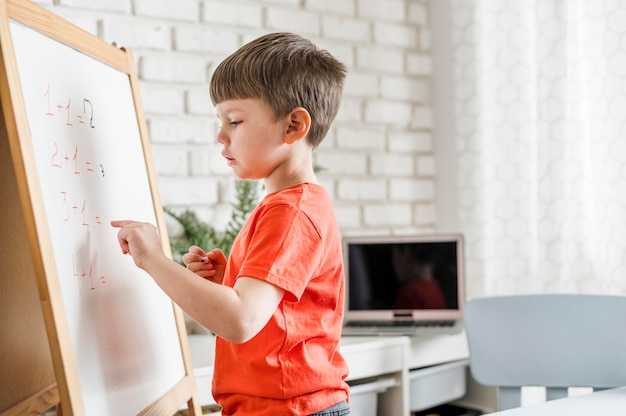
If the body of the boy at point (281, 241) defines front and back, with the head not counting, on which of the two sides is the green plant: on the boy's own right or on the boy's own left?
on the boy's own right

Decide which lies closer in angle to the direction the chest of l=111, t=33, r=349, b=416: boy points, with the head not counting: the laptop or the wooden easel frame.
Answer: the wooden easel frame

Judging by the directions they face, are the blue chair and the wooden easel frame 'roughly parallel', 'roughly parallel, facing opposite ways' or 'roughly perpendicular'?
roughly perpendicular

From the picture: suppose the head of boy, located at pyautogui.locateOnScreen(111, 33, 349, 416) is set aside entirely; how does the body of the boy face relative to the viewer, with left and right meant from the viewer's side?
facing to the left of the viewer

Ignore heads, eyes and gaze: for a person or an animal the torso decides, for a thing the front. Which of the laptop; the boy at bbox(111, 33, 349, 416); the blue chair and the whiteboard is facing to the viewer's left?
the boy

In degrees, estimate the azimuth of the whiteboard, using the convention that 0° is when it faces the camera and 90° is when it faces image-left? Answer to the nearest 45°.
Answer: approximately 315°

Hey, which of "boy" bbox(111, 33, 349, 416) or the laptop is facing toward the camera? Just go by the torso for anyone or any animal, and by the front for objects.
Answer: the laptop

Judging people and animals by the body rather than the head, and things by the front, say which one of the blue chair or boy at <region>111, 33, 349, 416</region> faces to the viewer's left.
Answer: the boy

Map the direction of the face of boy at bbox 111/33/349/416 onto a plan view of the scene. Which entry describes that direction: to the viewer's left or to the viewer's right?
to the viewer's left

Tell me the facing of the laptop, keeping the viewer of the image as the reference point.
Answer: facing the viewer

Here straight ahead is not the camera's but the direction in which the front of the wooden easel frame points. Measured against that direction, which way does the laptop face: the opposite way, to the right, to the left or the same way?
to the right
